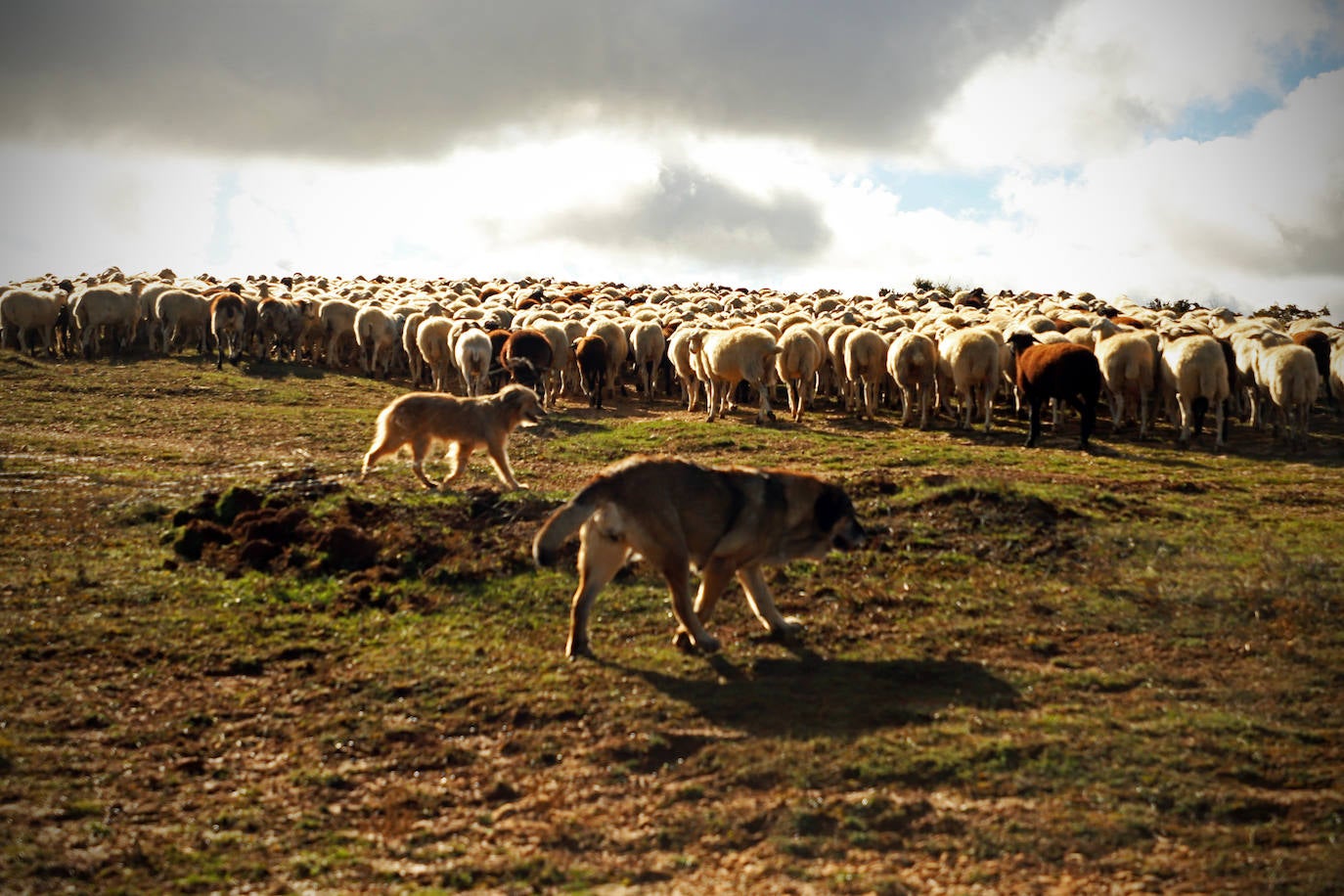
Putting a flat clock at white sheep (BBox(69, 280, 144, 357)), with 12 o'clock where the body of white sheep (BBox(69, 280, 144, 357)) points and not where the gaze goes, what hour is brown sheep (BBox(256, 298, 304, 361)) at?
brown sheep (BBox(256, 298, 304, 361)) is roughly at 2 o'clock from white sheep (BBox(69, 280, 144, 357)).

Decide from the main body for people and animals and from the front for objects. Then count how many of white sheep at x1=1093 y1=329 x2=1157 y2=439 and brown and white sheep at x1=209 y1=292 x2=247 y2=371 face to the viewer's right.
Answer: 0

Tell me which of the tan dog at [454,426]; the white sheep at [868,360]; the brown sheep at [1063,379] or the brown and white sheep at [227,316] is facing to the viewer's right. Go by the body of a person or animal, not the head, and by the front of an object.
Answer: the tan dog

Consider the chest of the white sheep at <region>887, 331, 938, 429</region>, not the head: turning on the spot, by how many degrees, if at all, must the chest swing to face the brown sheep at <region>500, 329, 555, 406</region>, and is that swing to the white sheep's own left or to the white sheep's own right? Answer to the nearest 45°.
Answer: approximately 90° to the white sheep's own left

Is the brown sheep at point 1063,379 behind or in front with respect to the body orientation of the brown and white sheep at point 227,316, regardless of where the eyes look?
behind

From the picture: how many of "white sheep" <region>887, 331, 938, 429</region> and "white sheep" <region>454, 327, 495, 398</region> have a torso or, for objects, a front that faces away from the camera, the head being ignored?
2

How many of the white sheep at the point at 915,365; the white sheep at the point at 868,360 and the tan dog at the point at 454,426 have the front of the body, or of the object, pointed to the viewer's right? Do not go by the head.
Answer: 1

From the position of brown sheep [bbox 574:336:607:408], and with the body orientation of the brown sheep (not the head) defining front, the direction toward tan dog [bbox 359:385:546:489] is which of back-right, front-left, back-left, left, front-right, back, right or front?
back

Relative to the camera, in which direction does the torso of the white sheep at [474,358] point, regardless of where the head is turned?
away from the camera

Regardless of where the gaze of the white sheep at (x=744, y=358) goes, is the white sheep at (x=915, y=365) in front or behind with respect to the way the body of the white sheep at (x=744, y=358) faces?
behind

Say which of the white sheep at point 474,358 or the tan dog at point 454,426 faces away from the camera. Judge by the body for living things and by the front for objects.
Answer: the white sheep

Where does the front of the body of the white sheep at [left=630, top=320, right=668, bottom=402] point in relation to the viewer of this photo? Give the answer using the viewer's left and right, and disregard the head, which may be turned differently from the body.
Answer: facing away from the viewer
